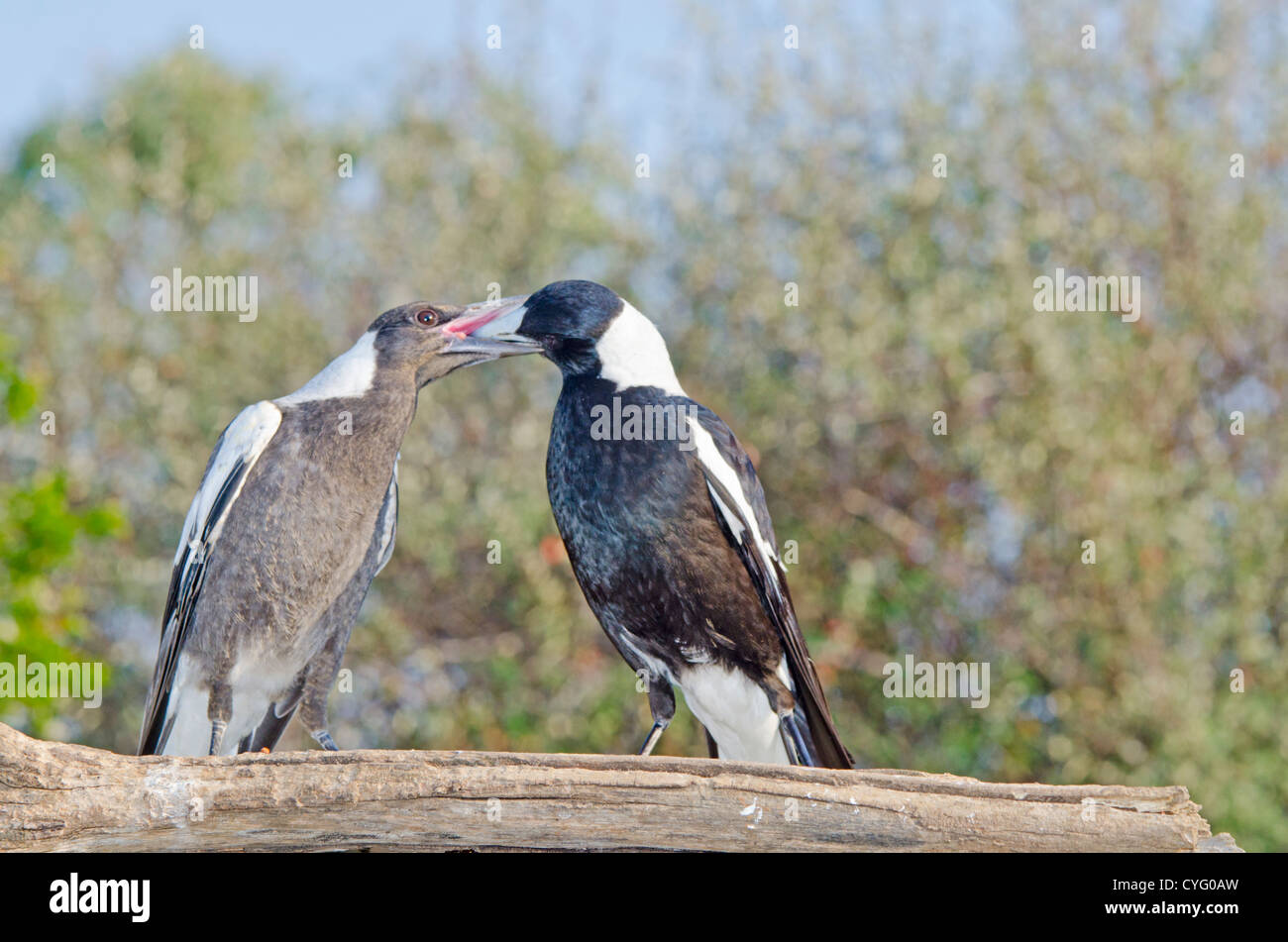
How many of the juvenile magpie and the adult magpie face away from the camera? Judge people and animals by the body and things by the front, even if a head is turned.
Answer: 0

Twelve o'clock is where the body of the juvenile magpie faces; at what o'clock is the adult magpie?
The adult magpie is roughly at 11 o'clock from the juvenile magpie.

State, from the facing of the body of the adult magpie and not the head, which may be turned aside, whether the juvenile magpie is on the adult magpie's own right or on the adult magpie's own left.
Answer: on the adult magpie's own right

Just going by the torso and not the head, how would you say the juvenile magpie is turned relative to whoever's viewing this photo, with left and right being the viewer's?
facing the viewer and to the right of the viewer

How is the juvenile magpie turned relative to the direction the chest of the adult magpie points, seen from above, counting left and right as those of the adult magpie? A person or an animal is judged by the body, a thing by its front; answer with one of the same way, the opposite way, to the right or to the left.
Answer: to the left
